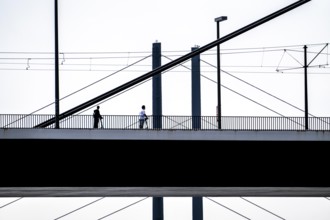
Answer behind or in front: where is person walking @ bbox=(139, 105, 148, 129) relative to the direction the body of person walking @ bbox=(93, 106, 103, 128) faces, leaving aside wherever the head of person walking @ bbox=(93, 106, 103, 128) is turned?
in front

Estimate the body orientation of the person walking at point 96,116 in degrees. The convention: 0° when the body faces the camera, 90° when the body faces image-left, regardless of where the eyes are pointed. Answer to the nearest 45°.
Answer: approximately 270°
